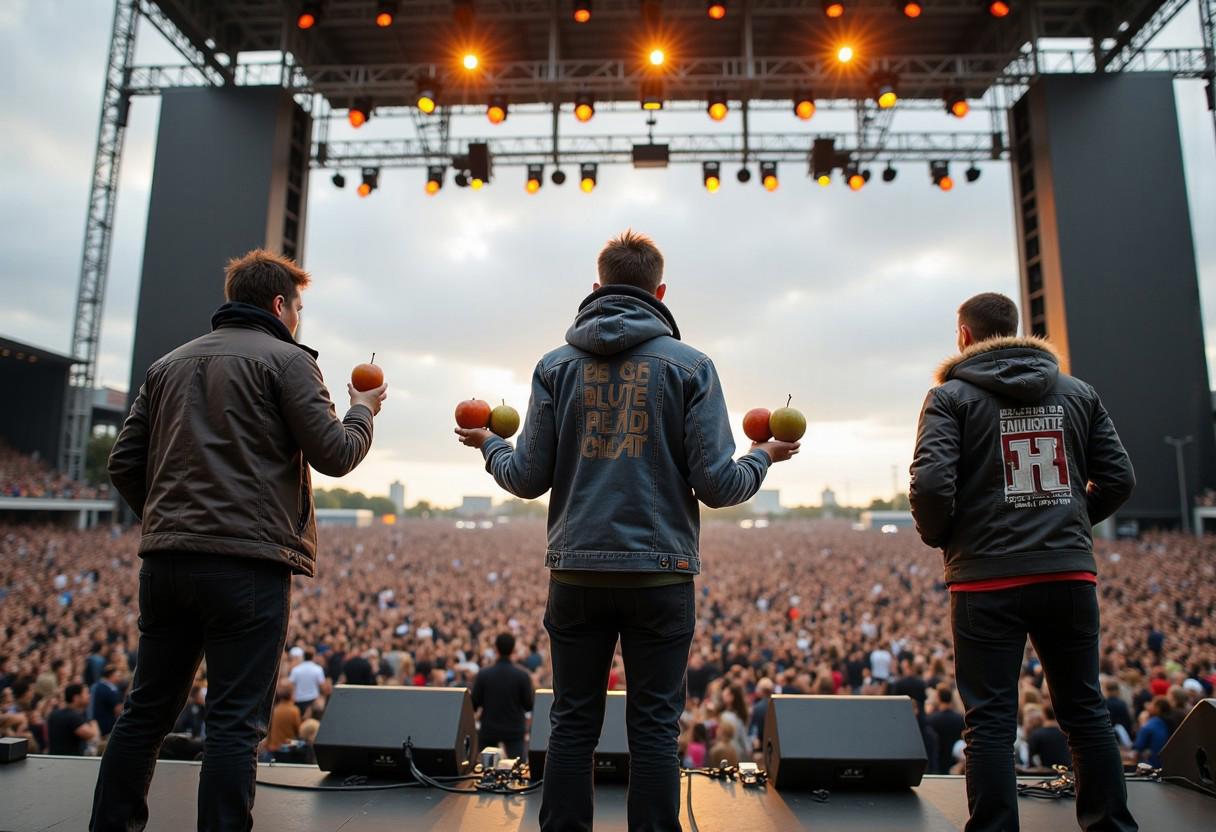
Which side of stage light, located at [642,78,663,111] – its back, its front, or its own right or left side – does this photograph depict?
front

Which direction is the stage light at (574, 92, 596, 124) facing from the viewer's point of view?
toward the camera

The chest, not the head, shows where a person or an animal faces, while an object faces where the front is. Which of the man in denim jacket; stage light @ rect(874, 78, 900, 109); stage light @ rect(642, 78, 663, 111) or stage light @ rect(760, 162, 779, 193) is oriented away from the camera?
the man in denim jacket

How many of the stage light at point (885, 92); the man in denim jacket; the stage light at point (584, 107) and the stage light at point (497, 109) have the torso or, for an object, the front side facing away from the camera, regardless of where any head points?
1

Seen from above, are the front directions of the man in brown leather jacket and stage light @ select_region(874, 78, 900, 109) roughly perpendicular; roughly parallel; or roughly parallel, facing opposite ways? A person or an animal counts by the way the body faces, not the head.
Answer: roughly parallel, facing opposite ways

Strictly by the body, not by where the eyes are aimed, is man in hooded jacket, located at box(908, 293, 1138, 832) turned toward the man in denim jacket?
no

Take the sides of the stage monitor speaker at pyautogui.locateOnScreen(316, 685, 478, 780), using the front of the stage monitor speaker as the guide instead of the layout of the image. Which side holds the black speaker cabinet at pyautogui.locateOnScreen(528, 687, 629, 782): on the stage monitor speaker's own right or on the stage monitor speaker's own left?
on the stage monitor speaker's own left

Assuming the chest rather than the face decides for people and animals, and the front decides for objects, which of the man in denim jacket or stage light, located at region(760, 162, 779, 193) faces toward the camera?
the stage light

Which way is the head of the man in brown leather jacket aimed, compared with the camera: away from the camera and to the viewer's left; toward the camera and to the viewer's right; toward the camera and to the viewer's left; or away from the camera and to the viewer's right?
away from the camera and to the viewer's right

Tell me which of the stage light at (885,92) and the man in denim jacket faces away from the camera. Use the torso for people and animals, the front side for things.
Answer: the man in denim jacket

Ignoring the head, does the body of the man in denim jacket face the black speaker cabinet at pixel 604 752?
yes

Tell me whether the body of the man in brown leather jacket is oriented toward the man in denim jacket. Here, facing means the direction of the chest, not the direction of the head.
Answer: no

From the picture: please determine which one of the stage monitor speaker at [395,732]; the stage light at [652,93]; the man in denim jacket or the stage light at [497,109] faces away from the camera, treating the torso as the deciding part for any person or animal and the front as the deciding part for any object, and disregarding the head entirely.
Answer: the man in denim jacket

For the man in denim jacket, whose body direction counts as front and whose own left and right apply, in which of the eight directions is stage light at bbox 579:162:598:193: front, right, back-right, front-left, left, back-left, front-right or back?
front

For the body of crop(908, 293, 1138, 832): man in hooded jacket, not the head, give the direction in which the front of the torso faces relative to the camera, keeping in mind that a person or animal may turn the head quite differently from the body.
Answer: away from the camera

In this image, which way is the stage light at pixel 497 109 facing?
toward the camera

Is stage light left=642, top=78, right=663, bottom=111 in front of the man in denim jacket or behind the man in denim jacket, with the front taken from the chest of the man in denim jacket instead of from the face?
in front

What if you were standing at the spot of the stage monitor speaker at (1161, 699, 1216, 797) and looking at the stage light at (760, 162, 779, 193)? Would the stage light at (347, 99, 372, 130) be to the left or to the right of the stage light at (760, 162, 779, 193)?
left

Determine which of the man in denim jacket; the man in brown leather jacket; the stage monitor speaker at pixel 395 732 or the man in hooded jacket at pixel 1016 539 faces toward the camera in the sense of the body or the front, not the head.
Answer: the stage monitor speaker

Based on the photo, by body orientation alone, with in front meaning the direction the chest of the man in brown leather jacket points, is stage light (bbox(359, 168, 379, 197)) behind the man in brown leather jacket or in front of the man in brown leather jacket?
in front

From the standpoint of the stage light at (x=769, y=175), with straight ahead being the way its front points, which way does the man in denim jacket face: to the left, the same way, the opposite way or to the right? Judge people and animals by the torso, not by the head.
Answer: the opposite way

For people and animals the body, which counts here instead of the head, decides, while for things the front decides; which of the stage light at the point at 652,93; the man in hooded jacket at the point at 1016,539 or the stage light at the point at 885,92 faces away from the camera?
the man in hooded jacket
